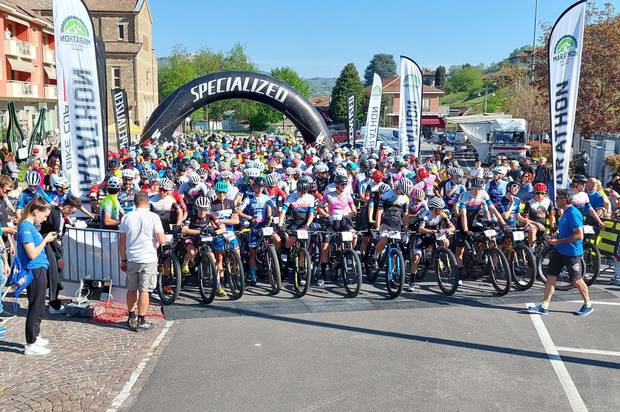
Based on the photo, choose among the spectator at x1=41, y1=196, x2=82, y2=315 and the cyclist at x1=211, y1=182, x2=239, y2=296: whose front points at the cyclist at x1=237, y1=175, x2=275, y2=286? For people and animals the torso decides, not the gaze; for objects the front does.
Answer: the spectator

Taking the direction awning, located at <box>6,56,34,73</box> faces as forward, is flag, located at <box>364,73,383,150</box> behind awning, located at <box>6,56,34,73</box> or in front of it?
in front

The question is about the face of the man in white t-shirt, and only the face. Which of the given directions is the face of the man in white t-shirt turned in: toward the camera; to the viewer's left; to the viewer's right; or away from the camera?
away from the camera

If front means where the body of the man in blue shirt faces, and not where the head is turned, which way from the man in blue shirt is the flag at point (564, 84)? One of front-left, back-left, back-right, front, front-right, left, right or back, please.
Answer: right

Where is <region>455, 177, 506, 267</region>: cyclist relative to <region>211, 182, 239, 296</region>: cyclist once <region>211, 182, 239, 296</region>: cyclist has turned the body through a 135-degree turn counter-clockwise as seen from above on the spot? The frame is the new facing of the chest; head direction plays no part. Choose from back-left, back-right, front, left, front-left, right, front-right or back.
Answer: front-right

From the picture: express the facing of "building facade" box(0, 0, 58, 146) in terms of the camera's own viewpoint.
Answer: facing the viewer and to the right of the viewer

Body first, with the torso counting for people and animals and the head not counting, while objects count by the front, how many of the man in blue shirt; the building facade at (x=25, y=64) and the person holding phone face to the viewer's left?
1

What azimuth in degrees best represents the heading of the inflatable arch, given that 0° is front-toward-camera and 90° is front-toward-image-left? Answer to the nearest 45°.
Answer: approximately 0°

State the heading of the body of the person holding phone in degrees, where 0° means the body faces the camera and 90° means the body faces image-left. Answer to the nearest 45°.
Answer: approximately 270°

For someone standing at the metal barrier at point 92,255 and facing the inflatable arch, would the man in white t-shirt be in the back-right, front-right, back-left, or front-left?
back-right

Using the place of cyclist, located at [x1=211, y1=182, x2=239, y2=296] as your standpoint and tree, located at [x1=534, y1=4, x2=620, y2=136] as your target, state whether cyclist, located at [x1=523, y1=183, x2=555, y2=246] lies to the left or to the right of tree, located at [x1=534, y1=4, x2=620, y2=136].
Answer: right

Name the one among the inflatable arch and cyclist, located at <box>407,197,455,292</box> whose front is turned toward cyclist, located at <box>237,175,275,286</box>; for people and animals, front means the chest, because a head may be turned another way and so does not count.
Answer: the inflatable arch

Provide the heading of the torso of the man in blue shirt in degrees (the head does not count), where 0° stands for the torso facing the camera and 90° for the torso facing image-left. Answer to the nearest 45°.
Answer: approximately 90°

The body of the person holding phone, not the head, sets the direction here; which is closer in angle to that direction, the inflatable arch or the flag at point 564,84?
the flag
